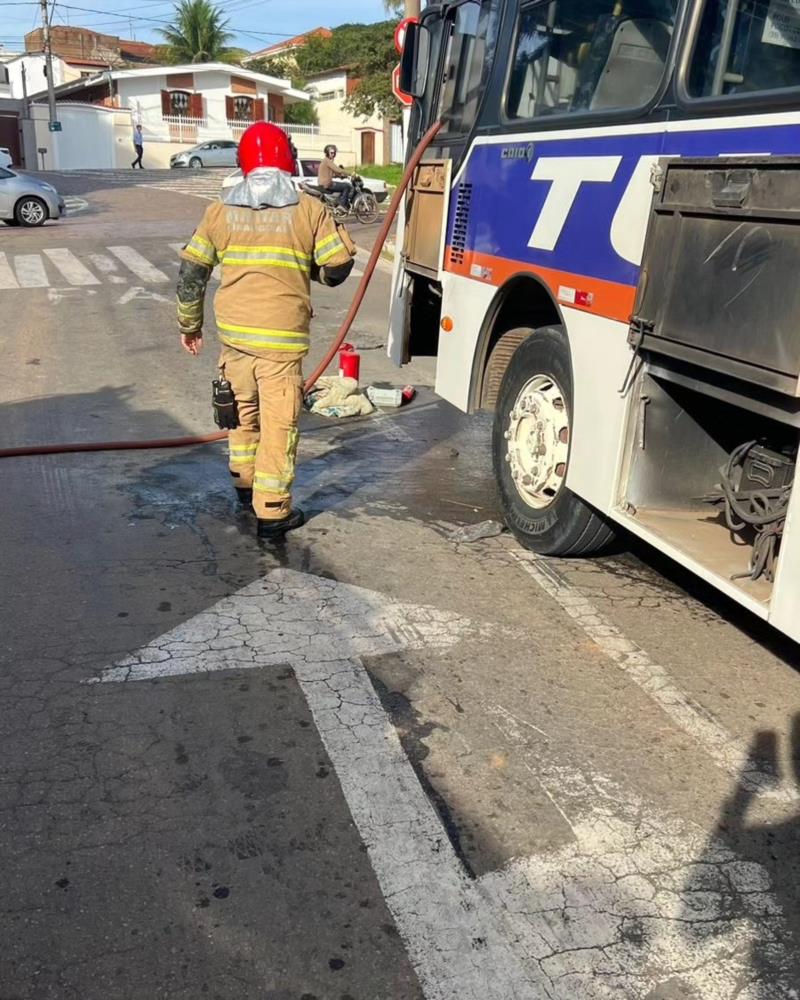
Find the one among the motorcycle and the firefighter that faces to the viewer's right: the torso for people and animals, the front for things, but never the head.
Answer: the motorcycle

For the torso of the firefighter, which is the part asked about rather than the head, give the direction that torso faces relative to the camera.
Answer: away from the camera

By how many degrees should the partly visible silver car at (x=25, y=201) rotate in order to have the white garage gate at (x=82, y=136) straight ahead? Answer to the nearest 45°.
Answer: approximately 90° to its left

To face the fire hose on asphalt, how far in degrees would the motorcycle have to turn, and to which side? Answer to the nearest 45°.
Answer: approximately 90° to its right

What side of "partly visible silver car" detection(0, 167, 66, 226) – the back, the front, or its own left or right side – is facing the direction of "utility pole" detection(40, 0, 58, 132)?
left

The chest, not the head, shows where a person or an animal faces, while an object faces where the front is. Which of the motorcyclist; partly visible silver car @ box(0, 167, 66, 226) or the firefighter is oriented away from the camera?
the firefighter

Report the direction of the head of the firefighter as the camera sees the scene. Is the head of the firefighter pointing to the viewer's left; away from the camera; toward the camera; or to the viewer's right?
away from the camera

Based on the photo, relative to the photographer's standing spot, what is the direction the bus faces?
facing away from the viewer and to the left of the viewer

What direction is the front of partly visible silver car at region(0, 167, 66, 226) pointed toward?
to the viewer's right

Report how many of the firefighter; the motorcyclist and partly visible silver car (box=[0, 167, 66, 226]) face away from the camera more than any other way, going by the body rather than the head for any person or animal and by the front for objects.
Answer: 1
